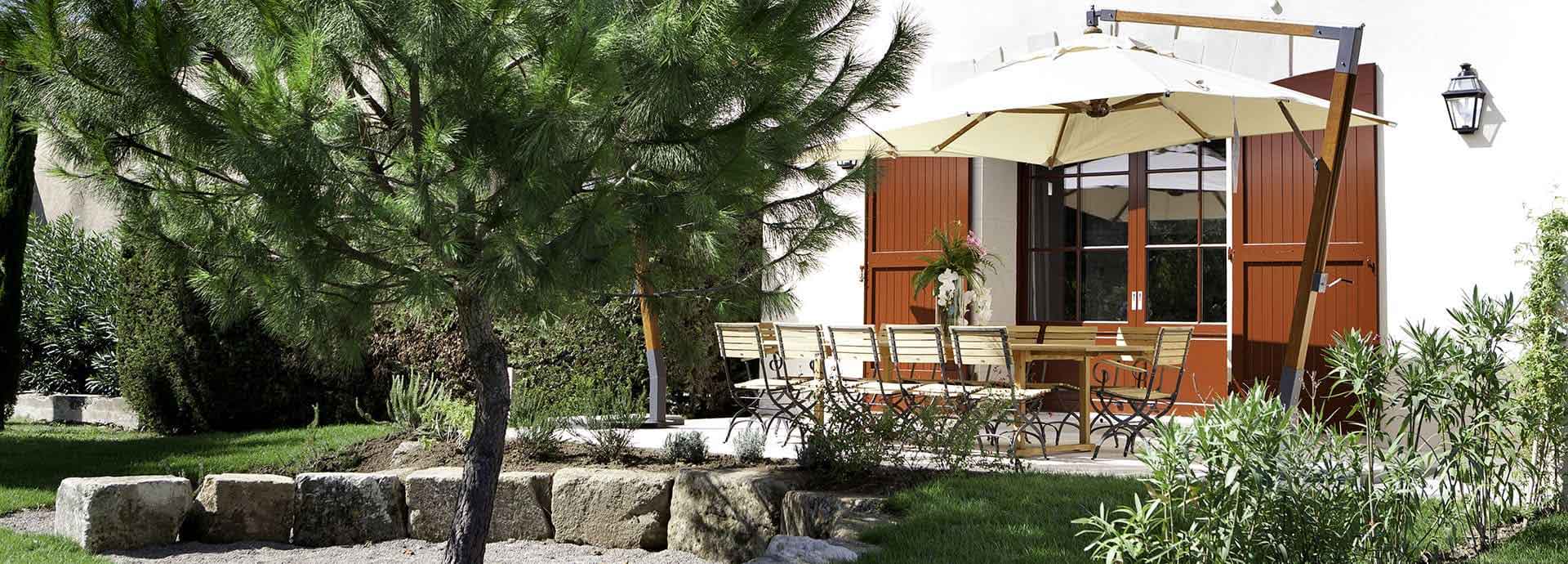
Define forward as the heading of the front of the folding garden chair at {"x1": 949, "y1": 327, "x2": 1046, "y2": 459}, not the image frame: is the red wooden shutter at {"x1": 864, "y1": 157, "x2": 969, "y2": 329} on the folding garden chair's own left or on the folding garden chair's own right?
on the folding garden chair's own left

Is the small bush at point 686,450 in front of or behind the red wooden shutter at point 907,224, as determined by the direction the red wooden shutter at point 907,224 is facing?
in front

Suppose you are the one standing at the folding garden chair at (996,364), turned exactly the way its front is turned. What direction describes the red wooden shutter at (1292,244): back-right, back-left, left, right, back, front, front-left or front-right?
front

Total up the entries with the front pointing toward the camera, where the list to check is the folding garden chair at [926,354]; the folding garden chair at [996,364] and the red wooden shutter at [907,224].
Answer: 1

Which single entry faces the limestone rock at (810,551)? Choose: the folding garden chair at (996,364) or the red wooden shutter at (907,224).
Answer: the red wooden shutter

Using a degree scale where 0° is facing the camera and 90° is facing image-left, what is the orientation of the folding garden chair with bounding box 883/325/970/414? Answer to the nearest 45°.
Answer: approximately 225°

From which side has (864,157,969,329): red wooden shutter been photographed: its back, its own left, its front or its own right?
front

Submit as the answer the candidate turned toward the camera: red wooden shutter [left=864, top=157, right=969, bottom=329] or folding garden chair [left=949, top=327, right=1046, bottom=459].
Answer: the red wooden shutter

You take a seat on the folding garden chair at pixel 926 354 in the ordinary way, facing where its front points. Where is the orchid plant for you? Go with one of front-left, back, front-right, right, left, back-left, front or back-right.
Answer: front-left

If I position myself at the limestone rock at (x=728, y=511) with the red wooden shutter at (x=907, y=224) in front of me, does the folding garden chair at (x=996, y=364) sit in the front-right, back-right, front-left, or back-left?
front-right

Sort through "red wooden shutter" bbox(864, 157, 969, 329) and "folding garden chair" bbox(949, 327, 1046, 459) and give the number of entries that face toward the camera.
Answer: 1

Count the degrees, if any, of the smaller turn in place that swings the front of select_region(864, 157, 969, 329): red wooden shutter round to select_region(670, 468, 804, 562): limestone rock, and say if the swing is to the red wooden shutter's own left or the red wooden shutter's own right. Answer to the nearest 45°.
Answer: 0° — it already faces it

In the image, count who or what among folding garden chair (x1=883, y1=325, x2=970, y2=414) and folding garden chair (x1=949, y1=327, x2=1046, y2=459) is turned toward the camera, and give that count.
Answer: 0

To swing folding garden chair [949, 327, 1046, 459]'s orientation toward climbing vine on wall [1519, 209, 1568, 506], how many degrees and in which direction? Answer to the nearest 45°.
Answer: approximately 90° to its right

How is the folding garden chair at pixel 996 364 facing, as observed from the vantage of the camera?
facing away from the viewer and to the right of the viewer

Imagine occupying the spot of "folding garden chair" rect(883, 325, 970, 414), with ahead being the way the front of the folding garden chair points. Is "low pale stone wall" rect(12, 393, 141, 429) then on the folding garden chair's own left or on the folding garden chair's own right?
on the folding garden chair's own left

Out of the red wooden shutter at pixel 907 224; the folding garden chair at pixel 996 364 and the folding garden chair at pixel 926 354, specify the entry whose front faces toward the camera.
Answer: the red wooden shutter

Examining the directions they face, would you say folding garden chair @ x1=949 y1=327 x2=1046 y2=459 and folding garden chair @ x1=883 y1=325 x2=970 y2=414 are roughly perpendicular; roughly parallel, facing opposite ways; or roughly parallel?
roughly parallel

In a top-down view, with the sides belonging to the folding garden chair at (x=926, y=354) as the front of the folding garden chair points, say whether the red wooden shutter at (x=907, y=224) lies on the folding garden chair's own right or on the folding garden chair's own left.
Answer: on the folding garden chair's own left

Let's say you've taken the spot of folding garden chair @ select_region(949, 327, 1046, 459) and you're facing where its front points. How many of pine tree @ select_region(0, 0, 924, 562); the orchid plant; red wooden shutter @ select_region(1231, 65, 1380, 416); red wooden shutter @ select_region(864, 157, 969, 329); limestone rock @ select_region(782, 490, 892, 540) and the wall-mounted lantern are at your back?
2
